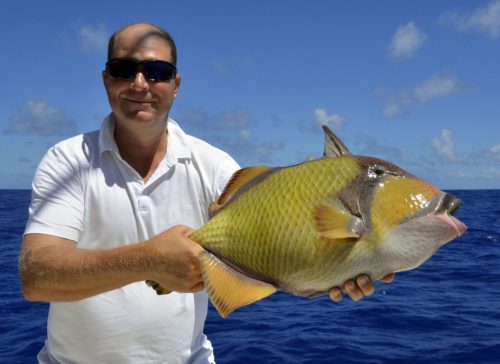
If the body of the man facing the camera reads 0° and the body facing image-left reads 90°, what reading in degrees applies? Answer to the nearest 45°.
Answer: approximately 0°

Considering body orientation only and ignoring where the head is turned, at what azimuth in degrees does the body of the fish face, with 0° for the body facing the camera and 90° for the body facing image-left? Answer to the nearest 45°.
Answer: approximately 270°
